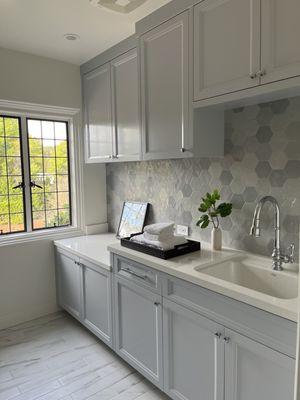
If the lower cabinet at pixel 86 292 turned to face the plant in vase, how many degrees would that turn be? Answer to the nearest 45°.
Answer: approximately 90° to its left

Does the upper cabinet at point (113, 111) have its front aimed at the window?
no

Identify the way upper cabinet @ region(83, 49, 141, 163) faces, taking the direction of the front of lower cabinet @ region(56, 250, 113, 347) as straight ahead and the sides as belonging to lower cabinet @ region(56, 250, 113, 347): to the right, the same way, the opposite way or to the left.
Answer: the same way

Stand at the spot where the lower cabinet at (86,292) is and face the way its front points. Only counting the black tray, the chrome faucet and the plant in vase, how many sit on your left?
3

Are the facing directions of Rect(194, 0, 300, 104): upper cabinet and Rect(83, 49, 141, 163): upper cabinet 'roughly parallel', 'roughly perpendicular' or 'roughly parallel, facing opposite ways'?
roughly parallel

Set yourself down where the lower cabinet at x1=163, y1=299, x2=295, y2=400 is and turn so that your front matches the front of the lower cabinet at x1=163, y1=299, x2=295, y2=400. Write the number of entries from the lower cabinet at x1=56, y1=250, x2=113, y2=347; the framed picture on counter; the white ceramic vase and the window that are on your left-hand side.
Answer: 0

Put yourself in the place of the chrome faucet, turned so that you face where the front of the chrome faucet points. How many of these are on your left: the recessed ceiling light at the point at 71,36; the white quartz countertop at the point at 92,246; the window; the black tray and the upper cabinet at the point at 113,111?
0

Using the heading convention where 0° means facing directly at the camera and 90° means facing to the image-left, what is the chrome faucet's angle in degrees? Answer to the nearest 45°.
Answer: approximately 45°

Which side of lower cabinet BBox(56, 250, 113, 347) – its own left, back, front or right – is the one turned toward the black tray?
left

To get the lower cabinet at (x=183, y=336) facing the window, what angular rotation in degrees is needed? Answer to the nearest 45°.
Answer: approximately 90° to its right

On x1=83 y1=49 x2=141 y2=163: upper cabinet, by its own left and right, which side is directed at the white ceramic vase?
left

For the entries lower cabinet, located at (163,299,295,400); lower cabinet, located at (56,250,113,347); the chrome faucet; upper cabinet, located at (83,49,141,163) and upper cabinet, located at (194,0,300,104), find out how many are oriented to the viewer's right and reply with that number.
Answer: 0

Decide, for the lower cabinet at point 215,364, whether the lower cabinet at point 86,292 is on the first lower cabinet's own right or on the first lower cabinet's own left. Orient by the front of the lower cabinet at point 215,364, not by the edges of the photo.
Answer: on the first lower cabinet's own right

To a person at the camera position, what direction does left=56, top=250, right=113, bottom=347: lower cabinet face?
facing the viewer and to the left of the viewer

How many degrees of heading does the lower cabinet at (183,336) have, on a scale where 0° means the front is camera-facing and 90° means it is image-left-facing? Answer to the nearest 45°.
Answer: approximately 45°

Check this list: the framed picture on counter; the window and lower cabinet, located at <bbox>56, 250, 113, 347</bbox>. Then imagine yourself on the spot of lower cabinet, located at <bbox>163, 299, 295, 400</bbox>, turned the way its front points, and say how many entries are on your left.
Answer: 0
